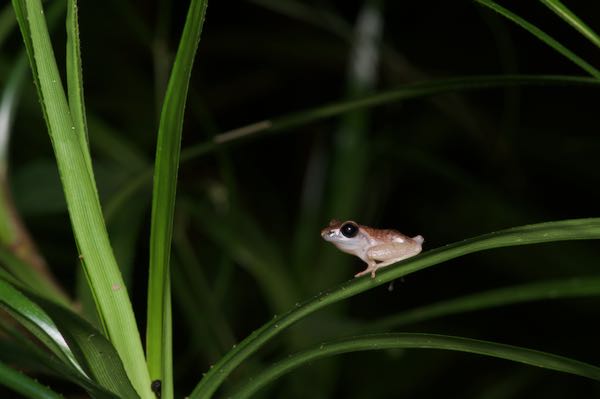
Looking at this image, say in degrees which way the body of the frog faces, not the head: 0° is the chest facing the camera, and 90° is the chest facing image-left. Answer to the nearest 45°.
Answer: approximately 90°
